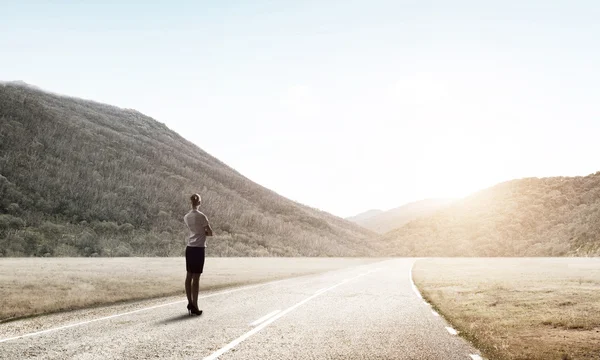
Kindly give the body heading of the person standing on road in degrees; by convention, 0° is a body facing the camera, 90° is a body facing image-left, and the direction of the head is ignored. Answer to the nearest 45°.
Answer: approximately 225°
